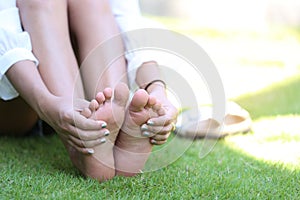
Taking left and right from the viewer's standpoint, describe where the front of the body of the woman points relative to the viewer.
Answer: facing the viewer

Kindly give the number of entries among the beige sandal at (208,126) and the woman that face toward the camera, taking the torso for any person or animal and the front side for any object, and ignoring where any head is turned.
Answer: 1

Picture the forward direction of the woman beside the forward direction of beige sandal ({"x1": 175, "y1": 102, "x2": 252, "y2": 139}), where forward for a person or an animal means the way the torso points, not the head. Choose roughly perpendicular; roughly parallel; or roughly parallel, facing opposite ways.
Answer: roughly perpendicular
